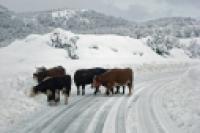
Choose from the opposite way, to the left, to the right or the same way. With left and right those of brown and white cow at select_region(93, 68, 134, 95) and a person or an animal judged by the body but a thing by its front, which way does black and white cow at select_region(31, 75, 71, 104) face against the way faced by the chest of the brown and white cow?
the same way

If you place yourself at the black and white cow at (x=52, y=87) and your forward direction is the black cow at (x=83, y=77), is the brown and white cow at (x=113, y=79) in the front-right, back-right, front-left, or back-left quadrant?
front-right

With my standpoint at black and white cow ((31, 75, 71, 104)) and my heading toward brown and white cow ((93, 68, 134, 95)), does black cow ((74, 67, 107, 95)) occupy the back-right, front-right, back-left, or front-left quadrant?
front-left

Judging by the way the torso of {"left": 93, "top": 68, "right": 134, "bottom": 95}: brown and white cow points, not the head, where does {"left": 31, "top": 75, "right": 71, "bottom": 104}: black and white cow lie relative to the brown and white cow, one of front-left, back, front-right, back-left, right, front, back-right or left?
front-left

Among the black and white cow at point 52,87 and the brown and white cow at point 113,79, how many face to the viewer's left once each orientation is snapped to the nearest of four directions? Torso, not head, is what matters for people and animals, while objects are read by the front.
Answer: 2

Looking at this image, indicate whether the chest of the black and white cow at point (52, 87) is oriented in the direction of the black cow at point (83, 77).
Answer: no

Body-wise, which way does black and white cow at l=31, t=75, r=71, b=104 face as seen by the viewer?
to the viewer's left

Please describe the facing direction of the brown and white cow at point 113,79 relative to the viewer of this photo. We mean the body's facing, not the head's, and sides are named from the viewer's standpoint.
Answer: facing to the left of the viewer
